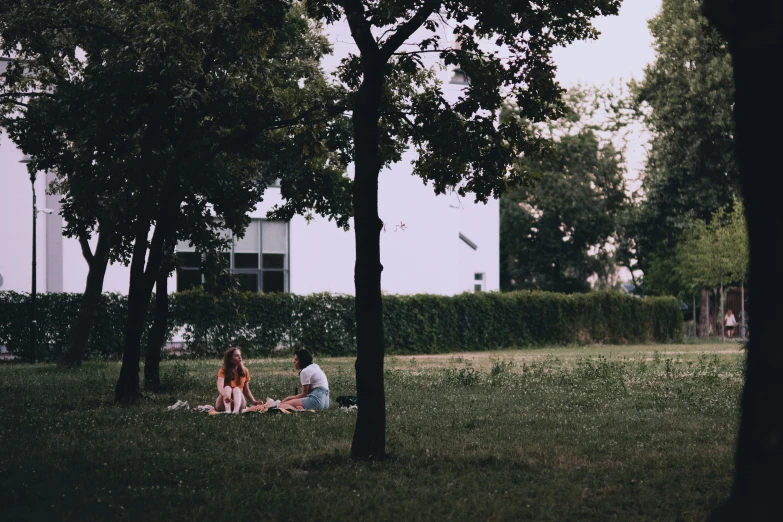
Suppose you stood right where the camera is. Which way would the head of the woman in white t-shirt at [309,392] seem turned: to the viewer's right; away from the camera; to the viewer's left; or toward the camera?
to the viewer's left

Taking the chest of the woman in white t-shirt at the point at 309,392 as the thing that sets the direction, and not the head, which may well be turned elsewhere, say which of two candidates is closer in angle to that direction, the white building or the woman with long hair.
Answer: the woman with long hair

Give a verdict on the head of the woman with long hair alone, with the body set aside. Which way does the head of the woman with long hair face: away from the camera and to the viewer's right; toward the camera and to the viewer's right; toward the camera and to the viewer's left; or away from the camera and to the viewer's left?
toward the camera and to the viewer's right

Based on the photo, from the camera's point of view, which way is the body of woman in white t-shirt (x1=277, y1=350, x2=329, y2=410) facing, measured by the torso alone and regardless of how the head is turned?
to the viewer's left

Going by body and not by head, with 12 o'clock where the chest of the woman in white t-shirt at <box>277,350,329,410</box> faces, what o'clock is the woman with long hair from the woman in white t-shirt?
The woman with long hair is roughly at 12 o'clock from the woman in white t-shirt.

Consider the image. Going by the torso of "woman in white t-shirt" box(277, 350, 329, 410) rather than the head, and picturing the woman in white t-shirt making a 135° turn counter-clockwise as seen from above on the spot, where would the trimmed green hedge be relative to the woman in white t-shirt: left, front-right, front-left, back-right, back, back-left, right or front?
back-left

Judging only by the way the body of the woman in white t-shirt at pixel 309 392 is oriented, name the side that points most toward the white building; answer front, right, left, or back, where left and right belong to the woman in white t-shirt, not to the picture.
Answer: right
